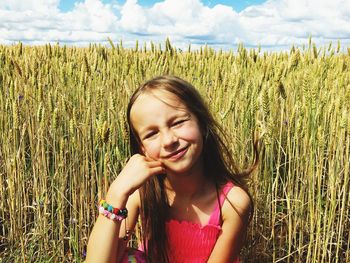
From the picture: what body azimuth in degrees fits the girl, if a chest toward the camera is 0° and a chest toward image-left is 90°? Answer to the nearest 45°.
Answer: approximately 0°
